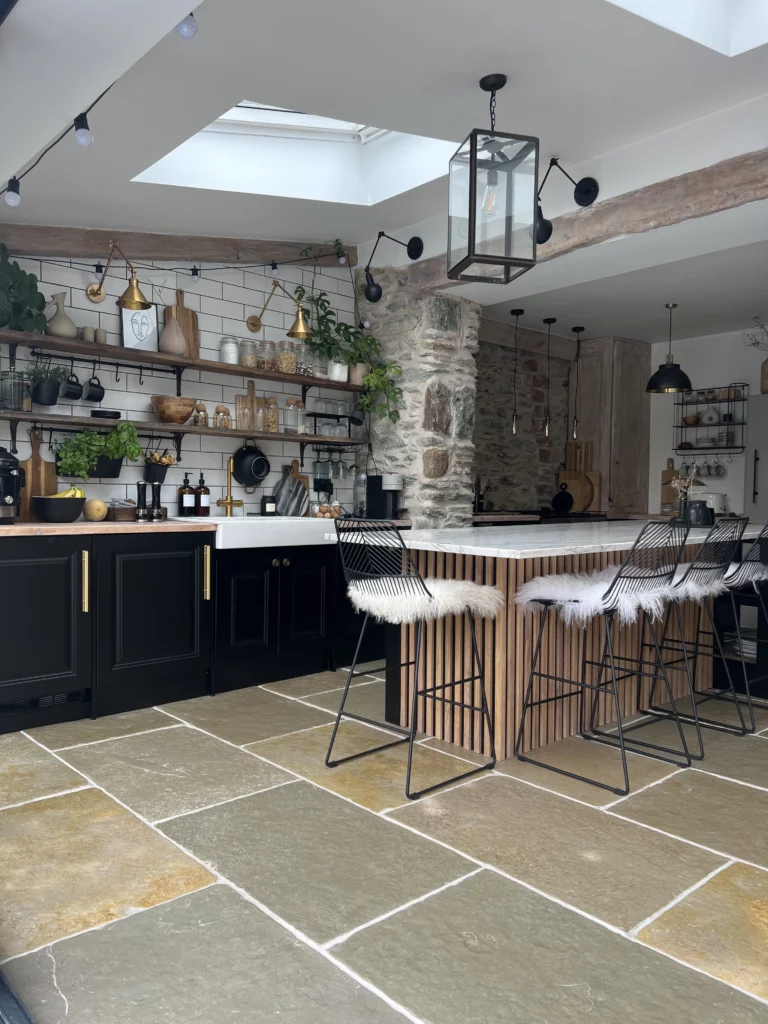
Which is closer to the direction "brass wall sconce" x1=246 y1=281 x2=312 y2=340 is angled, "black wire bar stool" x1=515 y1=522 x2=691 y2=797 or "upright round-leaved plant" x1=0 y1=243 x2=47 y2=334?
the black wire bar stool

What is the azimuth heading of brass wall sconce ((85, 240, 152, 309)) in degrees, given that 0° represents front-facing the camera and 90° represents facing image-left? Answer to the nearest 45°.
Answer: approximately 315°

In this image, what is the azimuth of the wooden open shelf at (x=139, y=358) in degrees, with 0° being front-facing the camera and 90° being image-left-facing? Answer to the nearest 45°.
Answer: approximately 315°

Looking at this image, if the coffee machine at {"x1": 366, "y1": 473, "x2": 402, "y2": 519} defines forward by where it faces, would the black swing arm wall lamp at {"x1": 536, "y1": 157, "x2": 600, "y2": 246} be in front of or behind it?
in front

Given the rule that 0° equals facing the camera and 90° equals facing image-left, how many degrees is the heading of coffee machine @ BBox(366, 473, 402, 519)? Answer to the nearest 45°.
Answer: approximately 315°
